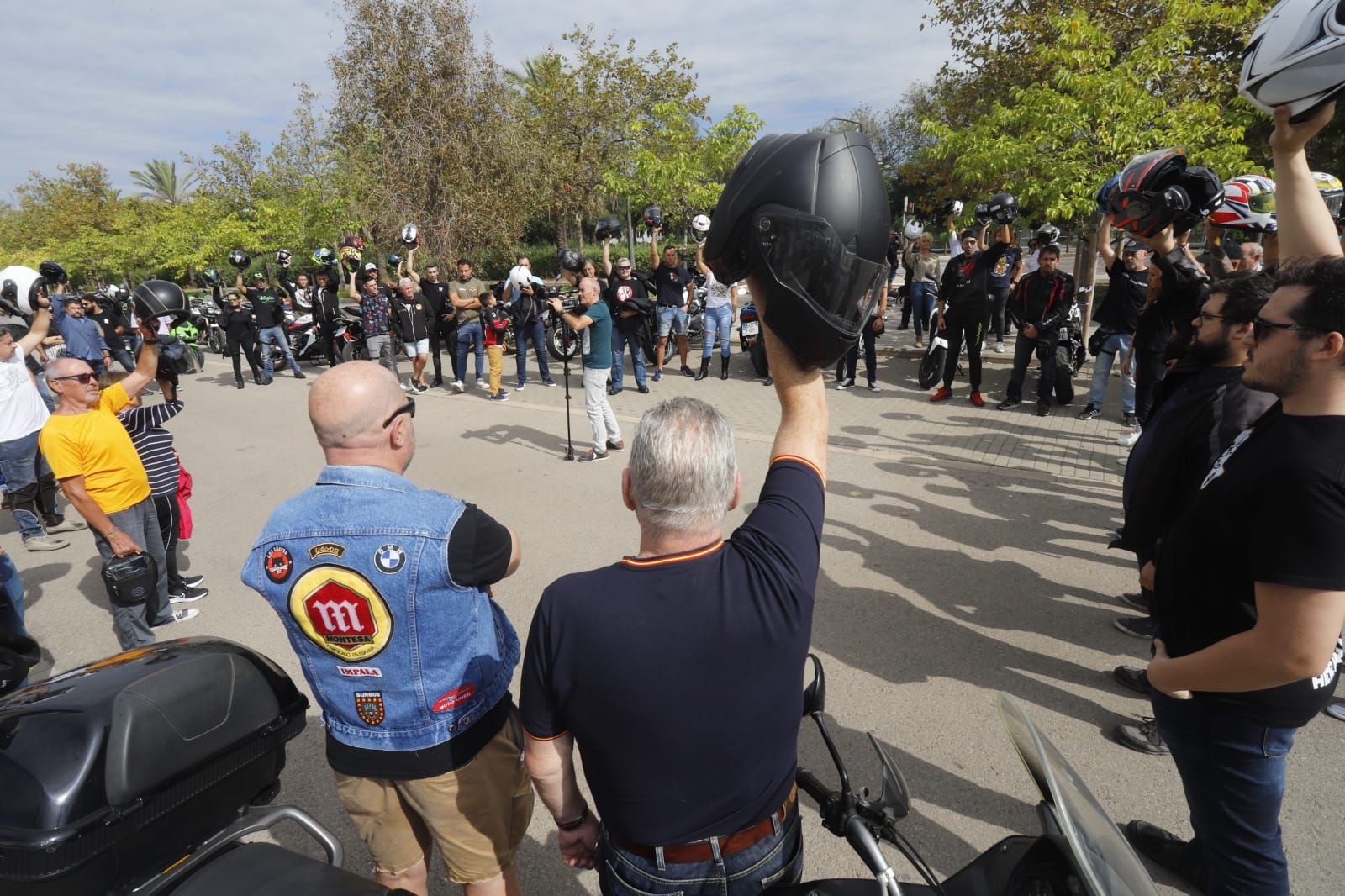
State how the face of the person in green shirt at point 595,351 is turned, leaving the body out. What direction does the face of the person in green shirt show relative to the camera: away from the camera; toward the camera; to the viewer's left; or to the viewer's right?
to the viewer's left

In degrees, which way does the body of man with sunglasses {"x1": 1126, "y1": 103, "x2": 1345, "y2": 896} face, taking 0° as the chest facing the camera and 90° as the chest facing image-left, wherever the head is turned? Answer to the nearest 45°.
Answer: approximately 90°

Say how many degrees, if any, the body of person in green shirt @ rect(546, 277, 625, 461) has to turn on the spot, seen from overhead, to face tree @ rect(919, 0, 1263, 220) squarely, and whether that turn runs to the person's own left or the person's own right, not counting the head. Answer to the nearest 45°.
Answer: approximately 180°

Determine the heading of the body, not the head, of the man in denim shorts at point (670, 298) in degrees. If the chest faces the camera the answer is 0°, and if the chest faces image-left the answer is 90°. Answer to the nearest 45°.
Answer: approximately 0°

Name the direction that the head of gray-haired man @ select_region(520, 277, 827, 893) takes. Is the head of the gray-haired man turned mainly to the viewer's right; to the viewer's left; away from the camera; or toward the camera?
away from the camera

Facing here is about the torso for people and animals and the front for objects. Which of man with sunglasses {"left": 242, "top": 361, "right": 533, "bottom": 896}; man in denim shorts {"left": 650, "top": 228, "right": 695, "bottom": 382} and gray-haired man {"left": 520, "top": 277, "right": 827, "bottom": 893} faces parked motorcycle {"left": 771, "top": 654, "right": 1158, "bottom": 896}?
the man in denim shorts

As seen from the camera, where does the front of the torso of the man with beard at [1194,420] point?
to the viewer's left

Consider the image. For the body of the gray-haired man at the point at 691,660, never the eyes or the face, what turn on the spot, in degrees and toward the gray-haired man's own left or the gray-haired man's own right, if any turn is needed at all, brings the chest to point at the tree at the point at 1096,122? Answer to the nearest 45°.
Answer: approximately 45° to the gray-haired man's own right

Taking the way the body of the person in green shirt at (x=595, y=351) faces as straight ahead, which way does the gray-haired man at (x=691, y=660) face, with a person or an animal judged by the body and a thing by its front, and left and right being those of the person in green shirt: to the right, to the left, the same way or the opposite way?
to the right

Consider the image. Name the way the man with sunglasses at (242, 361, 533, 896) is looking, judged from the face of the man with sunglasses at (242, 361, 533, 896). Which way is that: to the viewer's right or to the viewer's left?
to the viewer's right

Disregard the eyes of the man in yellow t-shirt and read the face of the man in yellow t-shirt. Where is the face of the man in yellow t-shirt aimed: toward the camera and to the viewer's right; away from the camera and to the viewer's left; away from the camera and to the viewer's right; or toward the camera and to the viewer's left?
toward the camera and to the viewer's right

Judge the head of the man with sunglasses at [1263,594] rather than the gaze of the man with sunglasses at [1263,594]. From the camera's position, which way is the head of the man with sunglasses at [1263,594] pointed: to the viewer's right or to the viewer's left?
to the viewer's left

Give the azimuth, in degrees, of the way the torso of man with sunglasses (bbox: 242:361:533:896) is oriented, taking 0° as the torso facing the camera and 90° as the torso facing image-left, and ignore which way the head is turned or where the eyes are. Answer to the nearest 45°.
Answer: approximately 225°
